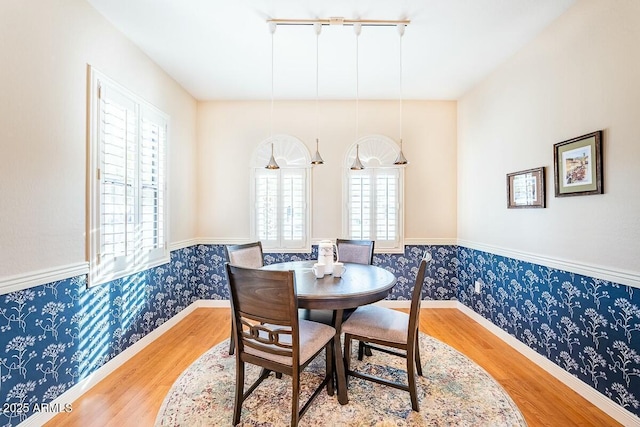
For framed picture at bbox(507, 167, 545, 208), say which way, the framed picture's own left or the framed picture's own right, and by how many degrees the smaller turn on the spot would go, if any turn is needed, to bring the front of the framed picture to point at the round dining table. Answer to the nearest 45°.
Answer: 0° — it already faces it

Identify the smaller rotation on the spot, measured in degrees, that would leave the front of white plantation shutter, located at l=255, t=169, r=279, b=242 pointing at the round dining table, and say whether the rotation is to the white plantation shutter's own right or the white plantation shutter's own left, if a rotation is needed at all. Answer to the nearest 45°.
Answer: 0° — it already faces it

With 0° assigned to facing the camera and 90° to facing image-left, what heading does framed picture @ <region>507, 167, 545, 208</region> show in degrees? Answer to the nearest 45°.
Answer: approximately 45°

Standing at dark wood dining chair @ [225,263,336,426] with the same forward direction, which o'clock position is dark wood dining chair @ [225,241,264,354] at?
dark wood dining chair @ [225,241,264,354] is roughly at 10 o'clock from dark wood dining chair @ [225,263,336,426].

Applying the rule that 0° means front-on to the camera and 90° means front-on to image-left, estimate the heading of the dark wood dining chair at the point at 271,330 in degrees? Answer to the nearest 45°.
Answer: approximately 225°

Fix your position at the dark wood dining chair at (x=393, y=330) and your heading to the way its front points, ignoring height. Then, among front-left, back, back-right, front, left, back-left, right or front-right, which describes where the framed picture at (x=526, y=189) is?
back-right

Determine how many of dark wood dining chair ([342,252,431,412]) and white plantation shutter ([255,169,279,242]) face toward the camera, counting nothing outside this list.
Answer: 1

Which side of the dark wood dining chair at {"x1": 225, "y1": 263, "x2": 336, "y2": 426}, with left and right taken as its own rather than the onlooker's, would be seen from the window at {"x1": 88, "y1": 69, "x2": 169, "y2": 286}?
left

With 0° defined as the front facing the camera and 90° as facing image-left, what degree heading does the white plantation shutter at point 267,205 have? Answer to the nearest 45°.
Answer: approximately 0°
